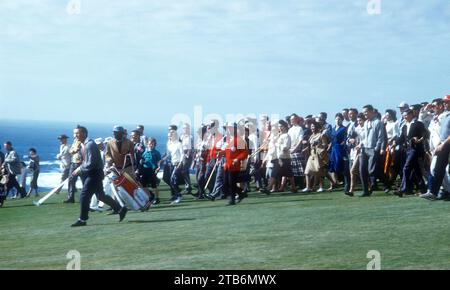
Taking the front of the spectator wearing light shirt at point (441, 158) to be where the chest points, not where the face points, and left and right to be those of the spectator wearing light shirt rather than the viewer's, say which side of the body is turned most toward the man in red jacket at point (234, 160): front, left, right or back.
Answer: front

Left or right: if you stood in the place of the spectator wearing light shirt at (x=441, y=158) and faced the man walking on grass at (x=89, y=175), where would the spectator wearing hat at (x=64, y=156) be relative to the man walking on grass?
right

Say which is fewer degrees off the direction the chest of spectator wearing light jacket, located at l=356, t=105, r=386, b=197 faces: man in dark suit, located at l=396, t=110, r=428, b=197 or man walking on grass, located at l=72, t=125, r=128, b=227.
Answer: the man walking on grass

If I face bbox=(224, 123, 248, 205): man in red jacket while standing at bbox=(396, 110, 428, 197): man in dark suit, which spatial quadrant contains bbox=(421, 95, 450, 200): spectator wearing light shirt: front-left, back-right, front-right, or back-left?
back-left

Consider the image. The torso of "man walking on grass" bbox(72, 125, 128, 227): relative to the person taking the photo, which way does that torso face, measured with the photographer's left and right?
facing to the left of the viewer

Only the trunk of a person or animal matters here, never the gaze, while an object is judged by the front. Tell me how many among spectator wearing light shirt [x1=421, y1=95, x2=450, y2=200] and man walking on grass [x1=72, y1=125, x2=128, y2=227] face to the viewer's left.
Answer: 2

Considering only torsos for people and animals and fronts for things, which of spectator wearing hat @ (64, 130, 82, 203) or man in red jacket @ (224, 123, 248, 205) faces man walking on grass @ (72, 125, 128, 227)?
the man in red jacket

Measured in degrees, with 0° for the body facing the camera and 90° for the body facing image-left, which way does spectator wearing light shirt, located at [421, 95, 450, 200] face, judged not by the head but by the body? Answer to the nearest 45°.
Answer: approximately 90°

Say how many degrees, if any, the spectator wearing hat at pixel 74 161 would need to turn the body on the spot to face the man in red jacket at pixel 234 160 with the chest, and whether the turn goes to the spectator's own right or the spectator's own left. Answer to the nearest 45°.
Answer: approximately 135° to the spectator's own left

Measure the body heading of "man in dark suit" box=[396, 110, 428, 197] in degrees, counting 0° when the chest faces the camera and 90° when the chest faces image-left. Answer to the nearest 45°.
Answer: approximately 45°

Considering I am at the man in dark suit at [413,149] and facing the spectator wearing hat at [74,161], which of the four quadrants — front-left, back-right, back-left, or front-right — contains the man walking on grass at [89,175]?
front-left
